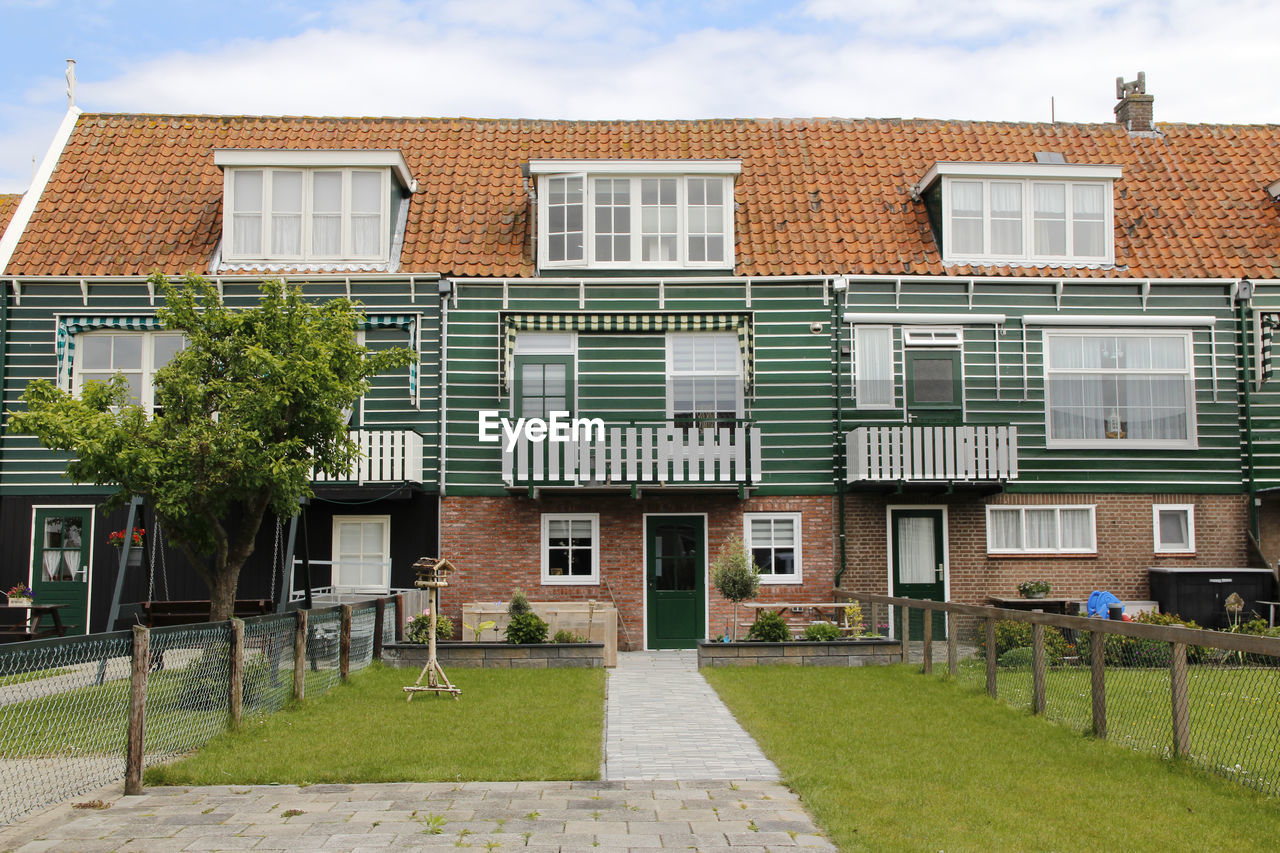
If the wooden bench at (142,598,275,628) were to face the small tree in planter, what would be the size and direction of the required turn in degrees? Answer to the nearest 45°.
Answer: approximately 90° to its left

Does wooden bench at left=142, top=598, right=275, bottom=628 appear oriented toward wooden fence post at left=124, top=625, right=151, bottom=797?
yes

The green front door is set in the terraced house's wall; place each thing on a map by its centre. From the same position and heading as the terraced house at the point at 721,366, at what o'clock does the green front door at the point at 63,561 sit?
The green front door is roughly at 3 o'clock from the terraced house.

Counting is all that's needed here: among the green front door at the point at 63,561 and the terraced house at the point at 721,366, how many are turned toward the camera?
2

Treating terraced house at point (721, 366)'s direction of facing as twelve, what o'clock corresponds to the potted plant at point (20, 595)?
The potted plant is roughly at 3 o'clock from the terraced house.

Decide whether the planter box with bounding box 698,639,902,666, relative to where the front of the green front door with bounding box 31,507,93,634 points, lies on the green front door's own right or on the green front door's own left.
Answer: on the green front door's own left

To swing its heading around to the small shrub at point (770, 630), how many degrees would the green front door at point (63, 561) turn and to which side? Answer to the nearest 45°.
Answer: approximately 45° to its left
